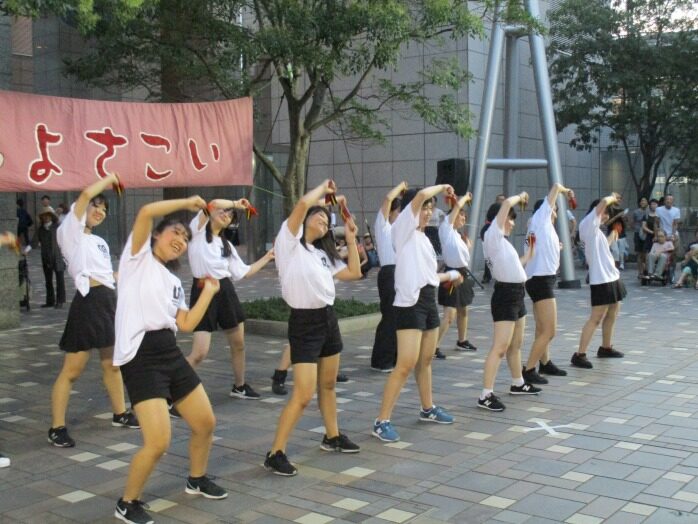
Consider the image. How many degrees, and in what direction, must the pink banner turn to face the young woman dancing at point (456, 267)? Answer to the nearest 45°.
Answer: approximately 90° to its left

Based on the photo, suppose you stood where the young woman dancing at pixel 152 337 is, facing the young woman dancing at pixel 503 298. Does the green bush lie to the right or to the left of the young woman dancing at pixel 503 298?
left

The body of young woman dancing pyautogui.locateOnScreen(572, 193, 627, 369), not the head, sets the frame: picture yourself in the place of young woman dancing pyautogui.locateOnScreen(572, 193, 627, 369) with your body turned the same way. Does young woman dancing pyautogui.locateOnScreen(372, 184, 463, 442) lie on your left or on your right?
on your right

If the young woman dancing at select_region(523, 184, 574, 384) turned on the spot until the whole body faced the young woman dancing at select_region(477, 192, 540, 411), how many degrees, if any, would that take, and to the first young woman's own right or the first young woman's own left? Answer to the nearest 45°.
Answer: approximately 90° to the first young woman's own right

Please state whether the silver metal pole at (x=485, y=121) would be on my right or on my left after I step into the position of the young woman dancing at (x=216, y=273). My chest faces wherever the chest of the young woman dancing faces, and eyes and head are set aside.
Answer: on my left
